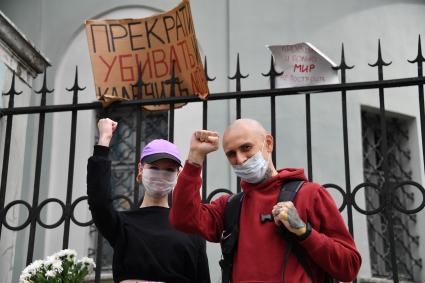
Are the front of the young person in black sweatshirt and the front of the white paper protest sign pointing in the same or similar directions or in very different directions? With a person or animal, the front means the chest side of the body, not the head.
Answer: same or similar directions

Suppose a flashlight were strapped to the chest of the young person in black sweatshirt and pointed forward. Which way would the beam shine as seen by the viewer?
toward the camera

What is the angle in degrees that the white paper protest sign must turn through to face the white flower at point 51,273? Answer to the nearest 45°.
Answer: approximately 45° to its right

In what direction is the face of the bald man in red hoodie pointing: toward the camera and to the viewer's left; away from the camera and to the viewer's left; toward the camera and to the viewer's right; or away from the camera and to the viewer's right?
toward the camera and to the viewer's left

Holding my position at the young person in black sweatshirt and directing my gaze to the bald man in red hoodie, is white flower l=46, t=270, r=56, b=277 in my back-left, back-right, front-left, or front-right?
back-right

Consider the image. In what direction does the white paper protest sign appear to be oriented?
toward the camera

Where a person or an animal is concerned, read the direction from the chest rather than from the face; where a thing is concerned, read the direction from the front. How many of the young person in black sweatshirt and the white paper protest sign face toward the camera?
2
